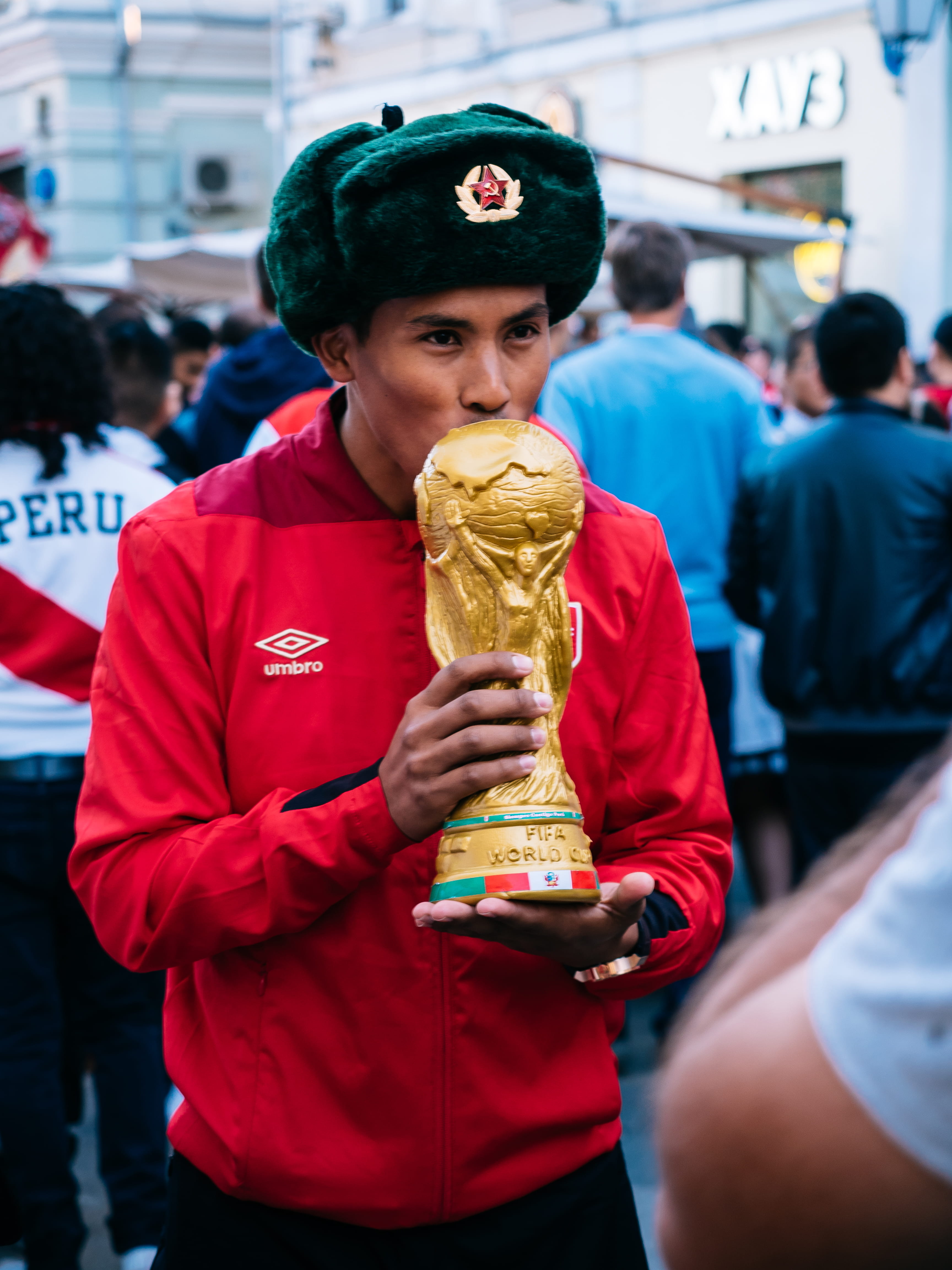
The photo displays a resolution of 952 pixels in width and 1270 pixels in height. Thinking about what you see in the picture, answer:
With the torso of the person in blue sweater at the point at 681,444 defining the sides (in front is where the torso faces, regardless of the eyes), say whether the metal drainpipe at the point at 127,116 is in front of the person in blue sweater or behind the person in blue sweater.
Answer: in front

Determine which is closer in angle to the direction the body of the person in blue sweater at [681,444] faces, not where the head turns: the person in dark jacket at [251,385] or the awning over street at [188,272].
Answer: the awning over street

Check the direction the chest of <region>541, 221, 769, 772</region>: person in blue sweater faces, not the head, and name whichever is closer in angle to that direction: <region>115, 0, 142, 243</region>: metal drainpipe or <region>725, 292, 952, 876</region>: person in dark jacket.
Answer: the metal drainpipe

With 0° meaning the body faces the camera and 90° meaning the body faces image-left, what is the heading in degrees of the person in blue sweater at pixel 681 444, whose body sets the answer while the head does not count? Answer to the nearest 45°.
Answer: approximately 180°

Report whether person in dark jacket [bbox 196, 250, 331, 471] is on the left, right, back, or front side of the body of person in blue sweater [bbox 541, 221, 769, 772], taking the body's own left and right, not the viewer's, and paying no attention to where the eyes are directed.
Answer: left

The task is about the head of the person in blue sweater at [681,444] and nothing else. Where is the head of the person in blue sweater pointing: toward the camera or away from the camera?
away from the camera

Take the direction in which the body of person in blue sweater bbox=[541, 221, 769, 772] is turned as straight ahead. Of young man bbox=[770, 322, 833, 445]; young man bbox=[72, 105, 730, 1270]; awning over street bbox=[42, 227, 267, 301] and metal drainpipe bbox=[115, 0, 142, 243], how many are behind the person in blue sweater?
1

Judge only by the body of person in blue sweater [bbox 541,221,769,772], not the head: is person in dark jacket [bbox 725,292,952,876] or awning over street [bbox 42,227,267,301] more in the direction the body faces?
the awning over street

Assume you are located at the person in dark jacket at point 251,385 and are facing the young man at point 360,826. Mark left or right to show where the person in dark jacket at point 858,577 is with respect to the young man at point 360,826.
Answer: left

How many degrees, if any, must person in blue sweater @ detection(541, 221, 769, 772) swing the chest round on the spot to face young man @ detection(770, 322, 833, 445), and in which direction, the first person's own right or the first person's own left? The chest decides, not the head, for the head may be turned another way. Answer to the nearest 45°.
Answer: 0° — they already face them

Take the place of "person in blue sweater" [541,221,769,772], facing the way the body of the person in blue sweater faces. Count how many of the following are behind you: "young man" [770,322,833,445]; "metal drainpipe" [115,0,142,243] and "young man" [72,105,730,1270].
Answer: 1

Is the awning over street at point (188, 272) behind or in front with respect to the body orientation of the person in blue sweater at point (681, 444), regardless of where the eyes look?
in front

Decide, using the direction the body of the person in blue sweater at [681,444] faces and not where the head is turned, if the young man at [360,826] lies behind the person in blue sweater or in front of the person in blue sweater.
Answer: behind

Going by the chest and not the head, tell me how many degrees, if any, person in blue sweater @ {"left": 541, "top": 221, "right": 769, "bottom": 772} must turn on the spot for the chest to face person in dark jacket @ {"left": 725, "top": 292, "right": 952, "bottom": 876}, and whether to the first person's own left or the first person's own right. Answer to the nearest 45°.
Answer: approximately 135° to the first person's own right
